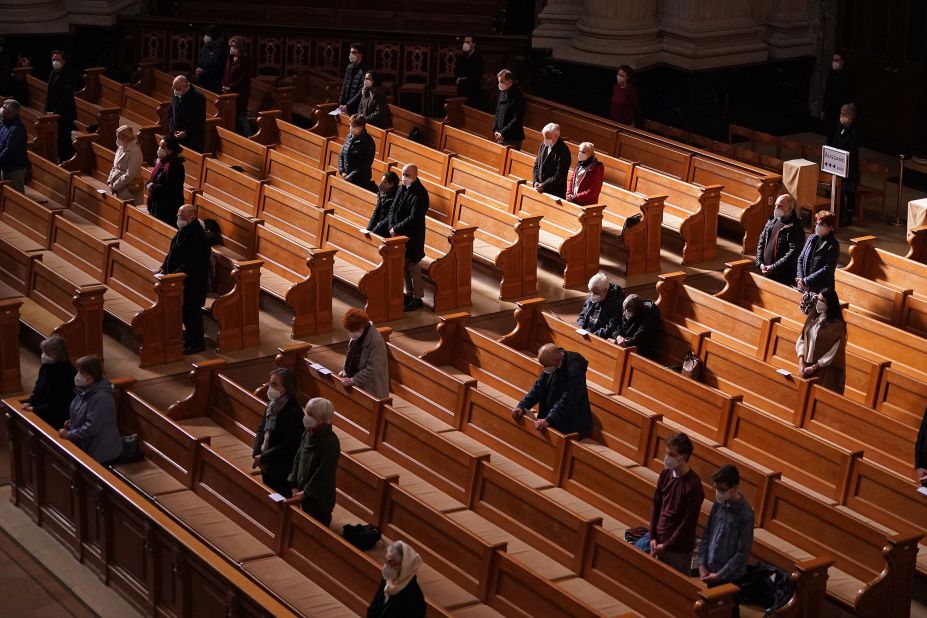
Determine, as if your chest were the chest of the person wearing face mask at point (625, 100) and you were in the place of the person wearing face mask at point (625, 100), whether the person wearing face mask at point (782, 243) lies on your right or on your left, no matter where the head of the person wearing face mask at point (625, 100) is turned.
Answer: on your left

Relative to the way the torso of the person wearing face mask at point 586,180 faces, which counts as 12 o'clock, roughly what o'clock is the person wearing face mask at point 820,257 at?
the person wearing face mask at point 820,257 is roughly at 9 o'clock from the person wearing face mask at point 586,180.

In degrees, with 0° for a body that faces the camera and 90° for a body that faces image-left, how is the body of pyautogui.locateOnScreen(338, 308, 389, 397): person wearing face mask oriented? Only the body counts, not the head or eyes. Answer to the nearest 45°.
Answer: approximately 45°

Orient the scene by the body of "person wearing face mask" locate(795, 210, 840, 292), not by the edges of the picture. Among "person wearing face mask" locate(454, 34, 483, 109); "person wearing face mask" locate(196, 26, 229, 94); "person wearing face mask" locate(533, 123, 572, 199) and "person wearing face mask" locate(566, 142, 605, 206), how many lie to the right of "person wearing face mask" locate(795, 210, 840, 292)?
4

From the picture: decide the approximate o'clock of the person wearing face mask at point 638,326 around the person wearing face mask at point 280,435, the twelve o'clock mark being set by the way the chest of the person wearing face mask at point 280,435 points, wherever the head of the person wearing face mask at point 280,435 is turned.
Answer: the person wearing face mask at point 638,326 is roughly at 6 o'clock from the person wearing face mask at point 280,435.

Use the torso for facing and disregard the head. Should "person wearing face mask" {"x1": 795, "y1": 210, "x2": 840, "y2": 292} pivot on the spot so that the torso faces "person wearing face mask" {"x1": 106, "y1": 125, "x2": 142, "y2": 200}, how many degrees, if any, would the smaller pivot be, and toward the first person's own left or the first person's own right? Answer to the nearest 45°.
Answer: approximately 45° to the first person's own right

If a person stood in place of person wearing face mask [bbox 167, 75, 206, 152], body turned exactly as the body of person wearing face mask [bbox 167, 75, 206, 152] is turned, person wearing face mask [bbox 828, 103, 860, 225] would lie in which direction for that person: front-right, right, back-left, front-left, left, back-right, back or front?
back-left

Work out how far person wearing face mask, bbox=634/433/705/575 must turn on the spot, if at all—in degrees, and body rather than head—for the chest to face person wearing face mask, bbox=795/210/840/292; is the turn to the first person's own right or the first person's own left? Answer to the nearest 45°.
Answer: approximately 135° to the first person's own right
